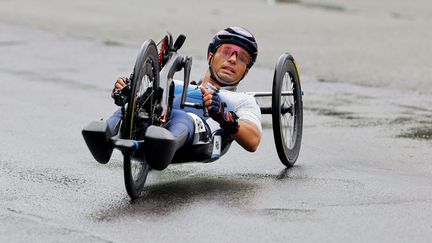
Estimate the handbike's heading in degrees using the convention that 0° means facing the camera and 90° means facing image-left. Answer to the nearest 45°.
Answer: approximately 45°

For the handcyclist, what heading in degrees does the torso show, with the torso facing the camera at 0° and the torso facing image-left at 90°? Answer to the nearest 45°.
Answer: approximately 45°
